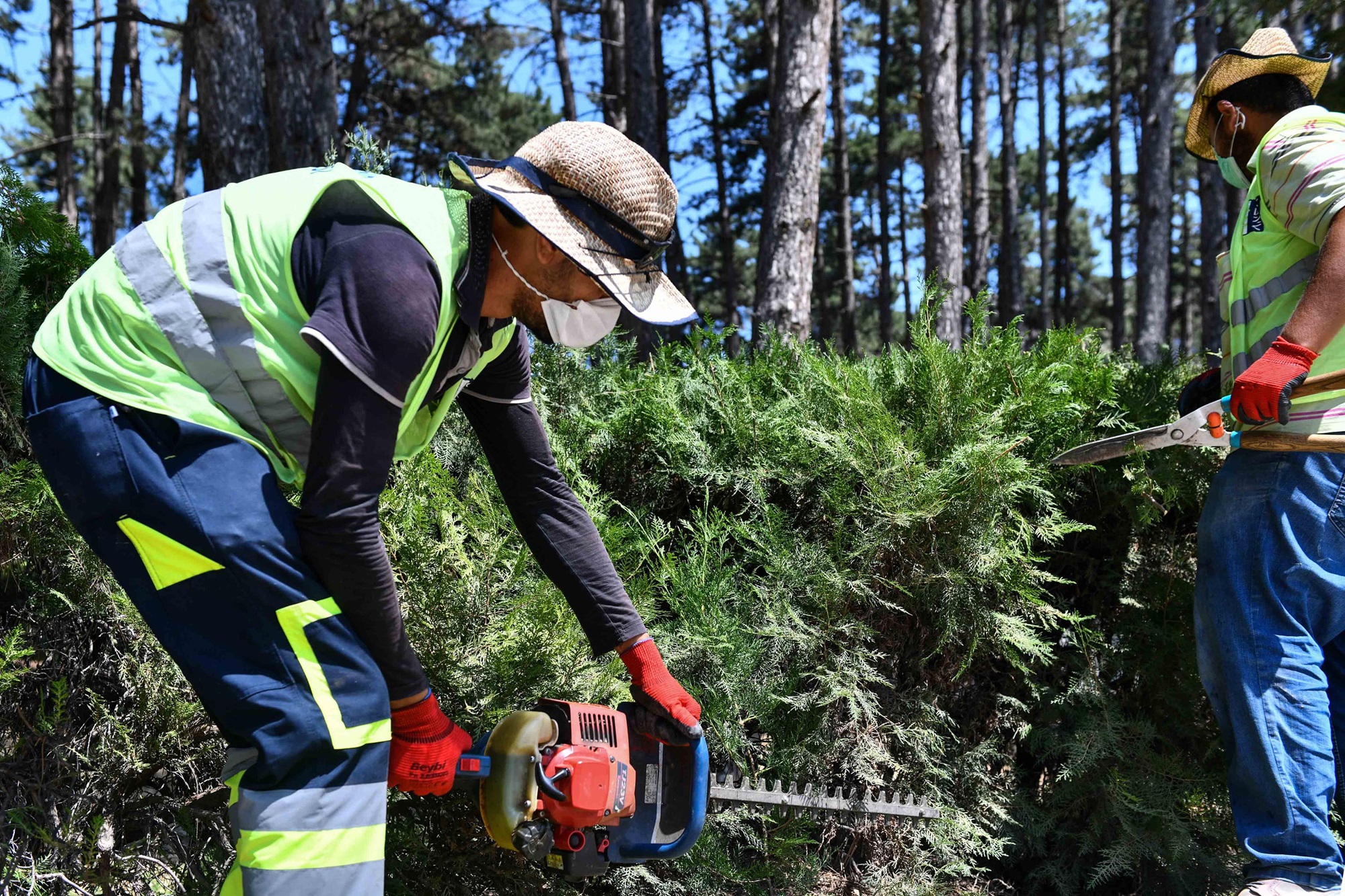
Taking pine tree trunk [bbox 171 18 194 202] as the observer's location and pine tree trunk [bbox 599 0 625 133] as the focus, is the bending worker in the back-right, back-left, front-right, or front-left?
front-right

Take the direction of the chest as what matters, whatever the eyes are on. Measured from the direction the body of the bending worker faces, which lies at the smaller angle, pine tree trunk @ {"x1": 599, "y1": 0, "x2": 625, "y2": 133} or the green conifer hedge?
the green conifer hedge

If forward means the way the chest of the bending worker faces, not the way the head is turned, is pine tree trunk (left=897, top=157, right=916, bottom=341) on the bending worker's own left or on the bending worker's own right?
on the bending worker's own left

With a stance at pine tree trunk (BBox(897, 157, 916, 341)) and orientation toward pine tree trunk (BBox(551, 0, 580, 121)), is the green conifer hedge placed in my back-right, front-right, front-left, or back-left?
front-left

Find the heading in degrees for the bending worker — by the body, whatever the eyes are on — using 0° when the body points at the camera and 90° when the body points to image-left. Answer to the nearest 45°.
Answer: approximately 270°

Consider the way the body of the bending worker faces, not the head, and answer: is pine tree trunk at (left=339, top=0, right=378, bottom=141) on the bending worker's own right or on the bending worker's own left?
on the bending worker's own left

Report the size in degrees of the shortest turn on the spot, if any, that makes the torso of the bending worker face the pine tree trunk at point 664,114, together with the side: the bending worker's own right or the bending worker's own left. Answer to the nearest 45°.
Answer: approximately 90° to the bending worker's own left

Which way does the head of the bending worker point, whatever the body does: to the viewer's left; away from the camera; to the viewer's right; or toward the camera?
to the viewer's right

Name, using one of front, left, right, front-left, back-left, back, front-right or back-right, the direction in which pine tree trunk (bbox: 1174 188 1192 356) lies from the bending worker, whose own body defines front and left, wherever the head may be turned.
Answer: front-left

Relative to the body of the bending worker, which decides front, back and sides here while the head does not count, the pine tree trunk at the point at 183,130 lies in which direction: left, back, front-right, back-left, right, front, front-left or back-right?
left
